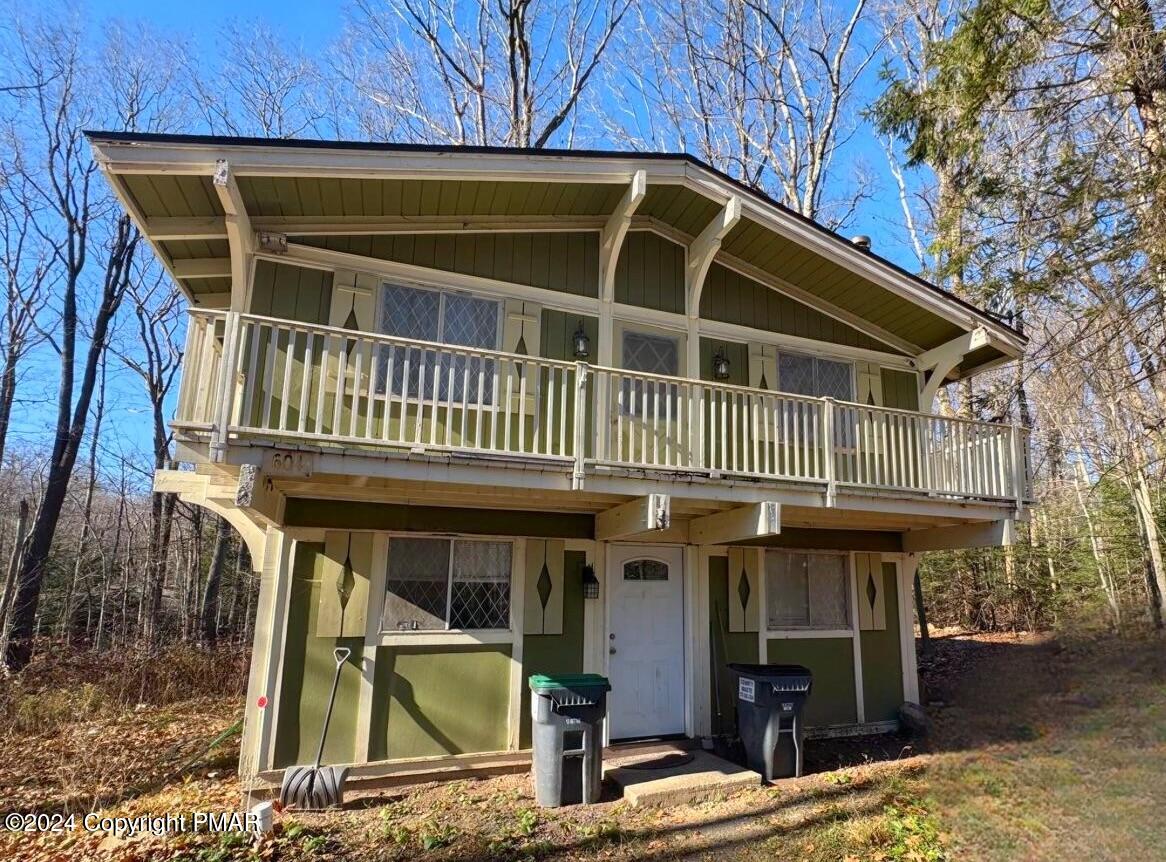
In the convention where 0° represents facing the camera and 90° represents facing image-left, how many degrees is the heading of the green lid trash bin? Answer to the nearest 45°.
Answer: approximately 0°

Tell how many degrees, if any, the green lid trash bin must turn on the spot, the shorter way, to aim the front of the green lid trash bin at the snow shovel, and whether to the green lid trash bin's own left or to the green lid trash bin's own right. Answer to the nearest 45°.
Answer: approximately 90° to the green lid trash bin's own right

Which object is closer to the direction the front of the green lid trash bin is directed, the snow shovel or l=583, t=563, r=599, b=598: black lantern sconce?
the snow shovel
